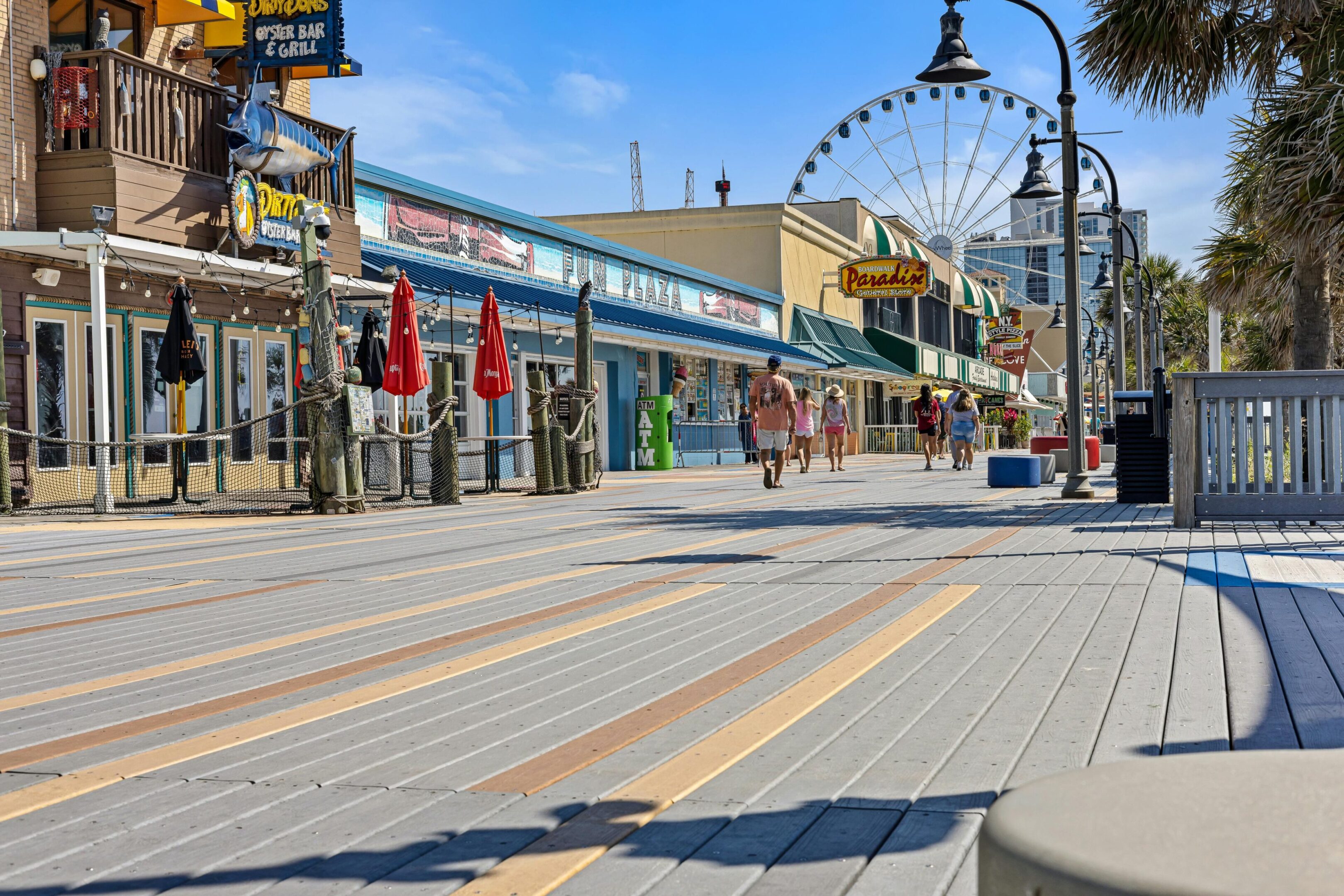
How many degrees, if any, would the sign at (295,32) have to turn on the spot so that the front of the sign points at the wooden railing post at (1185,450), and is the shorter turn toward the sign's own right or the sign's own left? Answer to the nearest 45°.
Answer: approximately 45° to the sign's own left

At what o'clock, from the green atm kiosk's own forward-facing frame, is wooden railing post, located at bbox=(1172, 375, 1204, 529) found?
The wooden railing post is roughly at 1 o'clock from the green atm kiosk.

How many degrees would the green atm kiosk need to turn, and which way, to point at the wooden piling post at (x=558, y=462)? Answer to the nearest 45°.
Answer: approximately 45° to its right

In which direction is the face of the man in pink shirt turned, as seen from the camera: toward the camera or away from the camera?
away from the camera

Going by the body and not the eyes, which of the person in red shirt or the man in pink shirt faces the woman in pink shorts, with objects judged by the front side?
the man in pink shirt

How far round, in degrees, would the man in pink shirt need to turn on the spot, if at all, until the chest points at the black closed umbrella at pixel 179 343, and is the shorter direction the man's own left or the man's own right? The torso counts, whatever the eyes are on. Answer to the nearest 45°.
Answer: approximately 135° to the man's own left

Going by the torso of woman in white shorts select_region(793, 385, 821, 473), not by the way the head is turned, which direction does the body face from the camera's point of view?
away from the camera

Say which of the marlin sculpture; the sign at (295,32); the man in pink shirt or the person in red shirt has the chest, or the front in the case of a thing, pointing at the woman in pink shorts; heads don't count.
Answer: the man in pink shirt

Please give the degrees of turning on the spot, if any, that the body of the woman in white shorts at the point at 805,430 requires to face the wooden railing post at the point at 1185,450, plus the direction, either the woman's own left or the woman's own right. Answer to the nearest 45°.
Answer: approximately 180°
